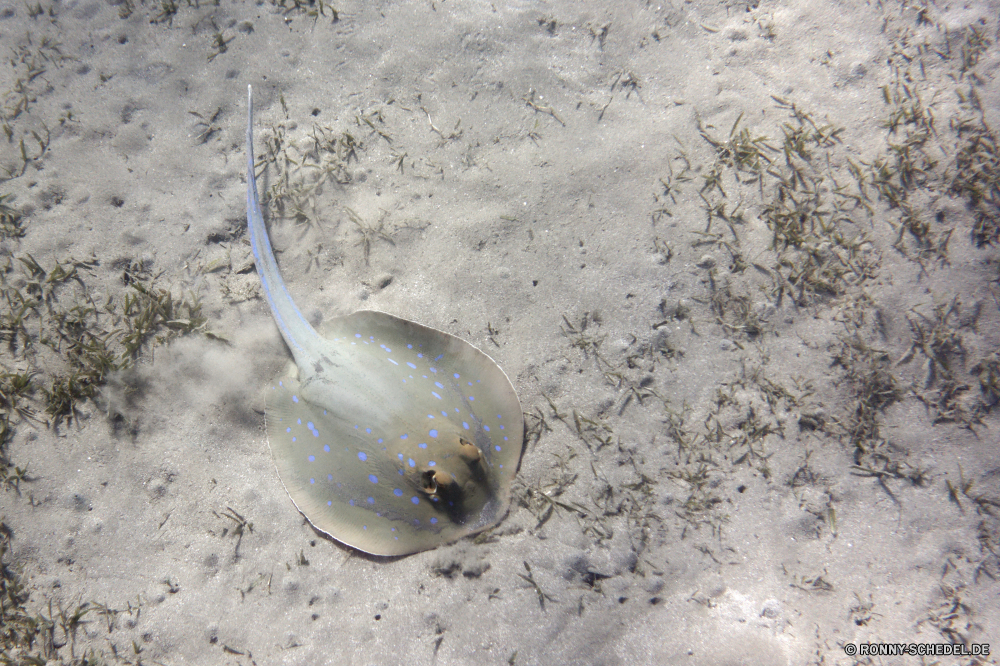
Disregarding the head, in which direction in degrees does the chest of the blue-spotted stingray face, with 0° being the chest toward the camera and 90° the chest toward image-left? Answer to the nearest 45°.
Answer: approximately 315°
